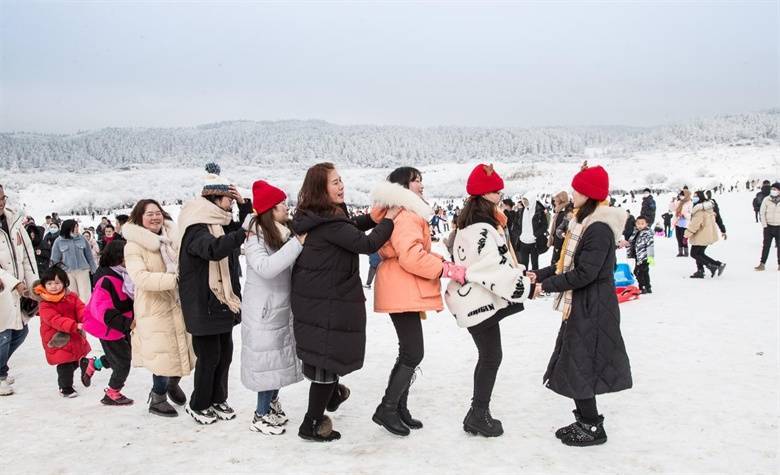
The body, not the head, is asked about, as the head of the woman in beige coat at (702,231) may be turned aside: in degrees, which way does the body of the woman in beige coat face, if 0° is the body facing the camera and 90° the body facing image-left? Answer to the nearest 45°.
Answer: approximately 90°

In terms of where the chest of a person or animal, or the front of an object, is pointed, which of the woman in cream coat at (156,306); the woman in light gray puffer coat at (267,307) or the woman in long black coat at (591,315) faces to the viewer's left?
the woman in long black coat

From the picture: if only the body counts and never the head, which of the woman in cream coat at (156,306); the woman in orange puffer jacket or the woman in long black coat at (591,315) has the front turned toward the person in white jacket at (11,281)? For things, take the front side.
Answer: the woman in long black coat

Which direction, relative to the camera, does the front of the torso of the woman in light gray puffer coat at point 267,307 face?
to the viewer's right

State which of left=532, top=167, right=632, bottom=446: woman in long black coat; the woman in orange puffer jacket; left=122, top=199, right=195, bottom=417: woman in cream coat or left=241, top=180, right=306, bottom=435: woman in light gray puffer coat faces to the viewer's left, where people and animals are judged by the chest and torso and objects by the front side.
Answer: the woman in long black coat

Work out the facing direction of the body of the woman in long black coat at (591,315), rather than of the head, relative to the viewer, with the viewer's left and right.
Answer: facing to the left of the viewer

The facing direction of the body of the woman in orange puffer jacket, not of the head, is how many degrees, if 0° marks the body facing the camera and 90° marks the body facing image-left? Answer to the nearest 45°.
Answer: approximately 270°

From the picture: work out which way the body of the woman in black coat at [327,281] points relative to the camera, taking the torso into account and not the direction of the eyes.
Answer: to the viewer's right
